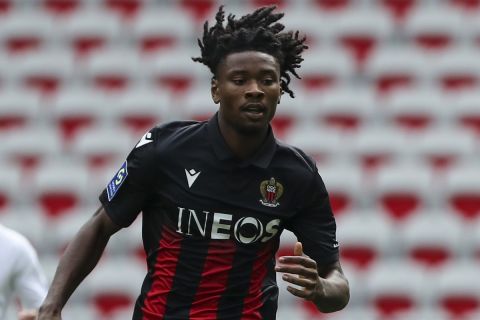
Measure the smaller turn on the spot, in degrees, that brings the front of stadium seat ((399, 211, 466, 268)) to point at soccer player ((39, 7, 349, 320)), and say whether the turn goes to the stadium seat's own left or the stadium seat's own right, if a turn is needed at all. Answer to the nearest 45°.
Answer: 0° — it already faces them

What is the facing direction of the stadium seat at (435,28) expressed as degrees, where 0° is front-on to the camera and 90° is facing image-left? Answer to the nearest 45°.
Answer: approximately 0°

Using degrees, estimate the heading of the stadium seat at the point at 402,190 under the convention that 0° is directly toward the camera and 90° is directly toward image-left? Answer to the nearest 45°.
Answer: approximately 0°
